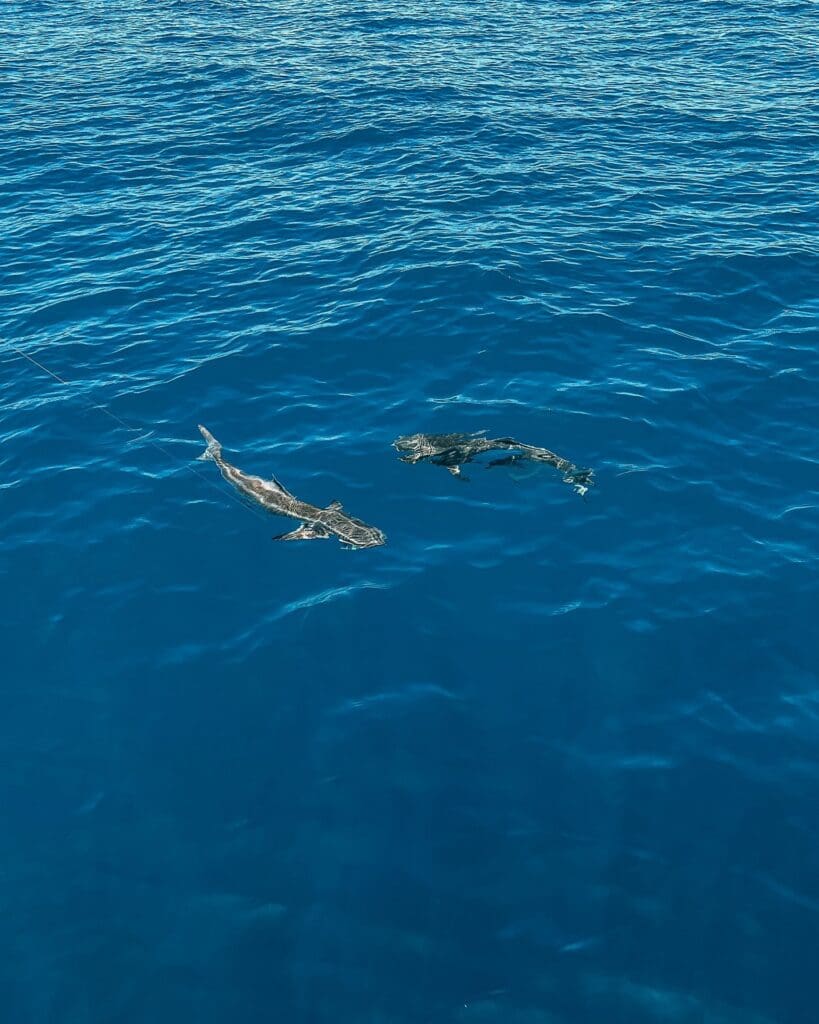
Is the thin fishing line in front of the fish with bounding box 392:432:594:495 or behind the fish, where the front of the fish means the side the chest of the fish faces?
in front

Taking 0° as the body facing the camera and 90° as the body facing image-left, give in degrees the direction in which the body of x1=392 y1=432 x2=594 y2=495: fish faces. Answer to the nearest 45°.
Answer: approximately 90°

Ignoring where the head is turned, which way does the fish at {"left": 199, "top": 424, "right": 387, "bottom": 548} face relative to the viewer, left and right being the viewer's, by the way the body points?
facing the viewer and to the right of the viewer

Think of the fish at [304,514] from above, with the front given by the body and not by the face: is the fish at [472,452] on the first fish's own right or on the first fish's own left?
on the first fish's own left

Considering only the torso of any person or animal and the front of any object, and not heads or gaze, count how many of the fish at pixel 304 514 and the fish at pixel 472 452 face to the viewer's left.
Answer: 1

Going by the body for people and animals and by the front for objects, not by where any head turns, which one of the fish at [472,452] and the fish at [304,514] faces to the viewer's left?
the fish at [472,452]

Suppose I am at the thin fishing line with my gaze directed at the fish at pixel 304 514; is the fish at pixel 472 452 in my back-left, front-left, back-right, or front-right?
front-left

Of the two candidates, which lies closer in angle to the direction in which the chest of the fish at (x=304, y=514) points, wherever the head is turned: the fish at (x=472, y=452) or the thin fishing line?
the fish

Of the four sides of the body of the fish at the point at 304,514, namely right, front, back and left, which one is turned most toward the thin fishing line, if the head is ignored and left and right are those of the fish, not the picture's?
back

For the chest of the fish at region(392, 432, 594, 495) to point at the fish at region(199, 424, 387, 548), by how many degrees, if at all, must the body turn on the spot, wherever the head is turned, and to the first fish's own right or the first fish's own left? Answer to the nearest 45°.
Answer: approximately 45° to the first fish's own left
